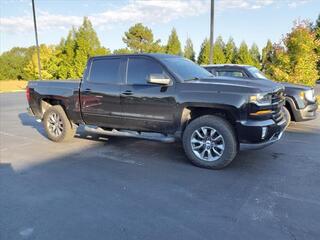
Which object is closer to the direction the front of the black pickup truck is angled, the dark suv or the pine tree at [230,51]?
the dark suv

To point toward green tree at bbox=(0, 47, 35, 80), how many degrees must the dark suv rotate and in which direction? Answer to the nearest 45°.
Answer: approximately 180°

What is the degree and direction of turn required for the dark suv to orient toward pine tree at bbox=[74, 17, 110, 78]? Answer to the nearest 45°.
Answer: approximately 180°

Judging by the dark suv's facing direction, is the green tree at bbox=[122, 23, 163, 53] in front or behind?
behind

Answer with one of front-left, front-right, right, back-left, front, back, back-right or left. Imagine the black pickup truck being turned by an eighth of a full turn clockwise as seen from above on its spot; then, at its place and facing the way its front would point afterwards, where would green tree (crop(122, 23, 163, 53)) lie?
back

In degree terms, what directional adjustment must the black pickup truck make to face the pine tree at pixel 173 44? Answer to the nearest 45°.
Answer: approximately 135° to its left

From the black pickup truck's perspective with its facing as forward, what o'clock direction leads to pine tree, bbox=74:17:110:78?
The pine tree is roughly at 7 o'clock from the black pickup truck.

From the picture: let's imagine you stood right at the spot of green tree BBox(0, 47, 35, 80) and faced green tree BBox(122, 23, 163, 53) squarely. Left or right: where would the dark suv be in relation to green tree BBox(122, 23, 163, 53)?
right

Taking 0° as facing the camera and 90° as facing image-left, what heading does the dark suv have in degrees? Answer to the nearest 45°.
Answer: approximately 315°
